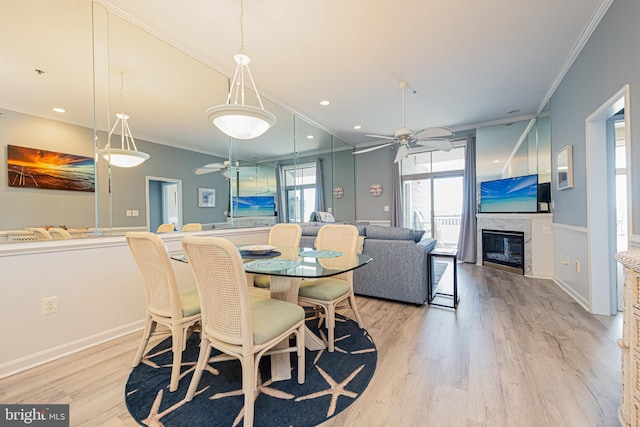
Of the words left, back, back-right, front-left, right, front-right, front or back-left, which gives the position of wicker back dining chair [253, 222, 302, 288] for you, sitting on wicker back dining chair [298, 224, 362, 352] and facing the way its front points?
right

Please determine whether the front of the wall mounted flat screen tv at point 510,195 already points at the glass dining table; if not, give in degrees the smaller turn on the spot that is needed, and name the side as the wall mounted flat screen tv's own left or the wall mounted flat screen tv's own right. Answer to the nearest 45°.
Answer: approximately 45° to the wall mounted flat screen tv's own left

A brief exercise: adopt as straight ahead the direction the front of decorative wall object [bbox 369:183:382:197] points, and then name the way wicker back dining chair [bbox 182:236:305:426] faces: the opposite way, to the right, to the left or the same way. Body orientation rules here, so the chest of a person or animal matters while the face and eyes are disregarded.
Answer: the opposite way

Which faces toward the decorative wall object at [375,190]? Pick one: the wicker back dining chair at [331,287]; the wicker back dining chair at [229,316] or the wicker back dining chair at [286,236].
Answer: the wicker back dining chair at [229,316]

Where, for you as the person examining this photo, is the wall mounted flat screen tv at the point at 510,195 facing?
facing the viewer and to the left of the viewer

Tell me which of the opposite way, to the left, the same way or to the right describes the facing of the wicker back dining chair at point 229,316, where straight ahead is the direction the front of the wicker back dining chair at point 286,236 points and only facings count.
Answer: the opposite way

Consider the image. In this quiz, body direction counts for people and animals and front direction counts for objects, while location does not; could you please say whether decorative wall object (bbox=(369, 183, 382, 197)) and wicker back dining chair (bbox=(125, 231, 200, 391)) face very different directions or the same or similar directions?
very different directions

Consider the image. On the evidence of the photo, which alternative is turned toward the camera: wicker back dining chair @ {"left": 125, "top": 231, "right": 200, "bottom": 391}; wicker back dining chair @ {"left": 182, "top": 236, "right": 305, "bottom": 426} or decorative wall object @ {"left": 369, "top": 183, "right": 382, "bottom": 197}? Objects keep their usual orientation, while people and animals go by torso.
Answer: the decorative wall object

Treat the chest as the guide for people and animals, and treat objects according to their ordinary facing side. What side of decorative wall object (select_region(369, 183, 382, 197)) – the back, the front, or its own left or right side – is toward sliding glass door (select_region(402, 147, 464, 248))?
left

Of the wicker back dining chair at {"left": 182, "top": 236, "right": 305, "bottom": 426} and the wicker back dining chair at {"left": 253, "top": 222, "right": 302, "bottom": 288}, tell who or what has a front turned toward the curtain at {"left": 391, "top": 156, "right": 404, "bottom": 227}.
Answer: the wicker back dining chair at {"left": 182, "top": 236, "right": 305, "bottom": 426}

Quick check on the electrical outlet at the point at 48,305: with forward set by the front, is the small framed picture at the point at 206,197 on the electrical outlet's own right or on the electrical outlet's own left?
on the electrical outlet's own left

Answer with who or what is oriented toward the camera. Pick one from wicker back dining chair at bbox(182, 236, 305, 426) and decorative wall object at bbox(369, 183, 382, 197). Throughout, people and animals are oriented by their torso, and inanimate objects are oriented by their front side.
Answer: the decorative wall object

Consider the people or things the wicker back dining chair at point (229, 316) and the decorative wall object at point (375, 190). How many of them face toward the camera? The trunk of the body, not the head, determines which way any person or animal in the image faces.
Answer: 1

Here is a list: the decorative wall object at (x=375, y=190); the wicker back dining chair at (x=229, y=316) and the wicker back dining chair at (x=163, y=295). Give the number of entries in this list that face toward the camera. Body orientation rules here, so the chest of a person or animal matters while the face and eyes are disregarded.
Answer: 1

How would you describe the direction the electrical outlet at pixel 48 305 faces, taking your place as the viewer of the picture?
facing the viewer and to the right of the viewer

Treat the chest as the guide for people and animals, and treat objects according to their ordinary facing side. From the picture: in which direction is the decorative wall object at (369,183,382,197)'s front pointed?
toward the camera

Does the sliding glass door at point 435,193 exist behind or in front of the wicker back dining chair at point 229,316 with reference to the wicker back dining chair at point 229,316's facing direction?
in front

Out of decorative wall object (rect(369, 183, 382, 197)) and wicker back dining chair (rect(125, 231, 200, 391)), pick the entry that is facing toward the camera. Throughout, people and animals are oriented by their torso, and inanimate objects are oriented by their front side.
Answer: the decorative wall object

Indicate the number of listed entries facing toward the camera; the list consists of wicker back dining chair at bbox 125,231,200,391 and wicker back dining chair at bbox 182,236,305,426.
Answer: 0
